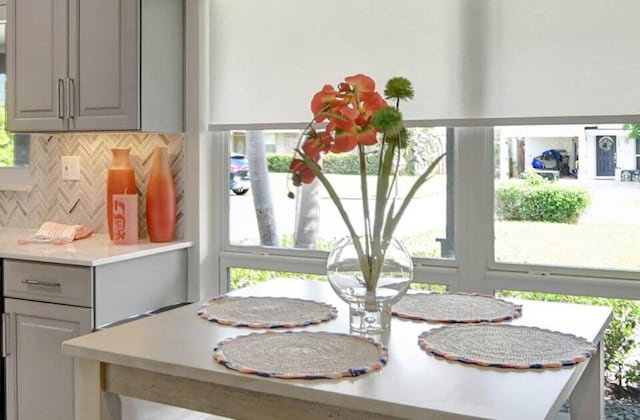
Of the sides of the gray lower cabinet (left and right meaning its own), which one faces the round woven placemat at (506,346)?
left

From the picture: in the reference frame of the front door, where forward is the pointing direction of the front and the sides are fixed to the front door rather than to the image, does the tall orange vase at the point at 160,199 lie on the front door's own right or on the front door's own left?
on the front door's own right

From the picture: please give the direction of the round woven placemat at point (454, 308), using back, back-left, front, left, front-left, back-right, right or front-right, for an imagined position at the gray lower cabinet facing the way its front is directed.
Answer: left

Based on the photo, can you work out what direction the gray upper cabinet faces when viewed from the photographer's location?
facing the viewer and to the left of the viewer

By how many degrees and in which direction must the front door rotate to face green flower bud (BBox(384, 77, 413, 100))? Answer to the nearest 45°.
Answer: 0° — it already faces it

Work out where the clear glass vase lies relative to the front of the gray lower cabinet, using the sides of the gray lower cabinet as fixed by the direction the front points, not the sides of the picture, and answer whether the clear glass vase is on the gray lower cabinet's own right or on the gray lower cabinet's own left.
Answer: on the gray lower cabinet's own left

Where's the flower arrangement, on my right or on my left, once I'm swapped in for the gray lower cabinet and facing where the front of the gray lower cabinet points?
on my left

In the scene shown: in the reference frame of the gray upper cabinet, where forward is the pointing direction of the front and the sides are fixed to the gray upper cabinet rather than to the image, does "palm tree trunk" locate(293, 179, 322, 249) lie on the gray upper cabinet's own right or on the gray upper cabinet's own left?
on the gray upper cabinet's own left

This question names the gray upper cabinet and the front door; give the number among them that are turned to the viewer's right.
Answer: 0

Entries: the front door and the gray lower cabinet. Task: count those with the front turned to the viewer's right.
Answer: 0

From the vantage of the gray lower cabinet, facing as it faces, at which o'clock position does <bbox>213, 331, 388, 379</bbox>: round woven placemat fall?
The round woven placemat is roughly at 10 o'clock from the gray lower cabinet.
